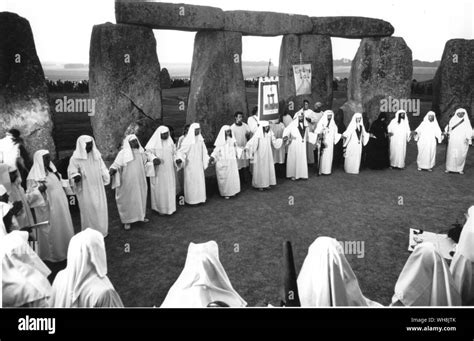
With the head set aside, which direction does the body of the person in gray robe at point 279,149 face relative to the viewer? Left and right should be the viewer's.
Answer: facing the viewer

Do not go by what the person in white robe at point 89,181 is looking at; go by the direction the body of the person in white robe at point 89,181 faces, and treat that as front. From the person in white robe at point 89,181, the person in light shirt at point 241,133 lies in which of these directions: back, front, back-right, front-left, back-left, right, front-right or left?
left

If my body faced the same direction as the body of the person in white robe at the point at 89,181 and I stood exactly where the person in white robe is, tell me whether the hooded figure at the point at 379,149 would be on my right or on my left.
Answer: on my left

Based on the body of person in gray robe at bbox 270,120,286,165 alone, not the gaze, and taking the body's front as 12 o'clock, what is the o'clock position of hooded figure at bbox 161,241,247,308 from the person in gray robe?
The hooded figure is roughly at 12 o'clock from the person in gray robe.

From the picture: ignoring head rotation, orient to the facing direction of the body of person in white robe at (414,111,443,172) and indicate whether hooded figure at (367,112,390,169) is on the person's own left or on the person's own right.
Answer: on the person's own right

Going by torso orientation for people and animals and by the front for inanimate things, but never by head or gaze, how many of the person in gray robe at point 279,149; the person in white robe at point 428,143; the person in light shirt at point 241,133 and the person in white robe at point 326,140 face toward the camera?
4

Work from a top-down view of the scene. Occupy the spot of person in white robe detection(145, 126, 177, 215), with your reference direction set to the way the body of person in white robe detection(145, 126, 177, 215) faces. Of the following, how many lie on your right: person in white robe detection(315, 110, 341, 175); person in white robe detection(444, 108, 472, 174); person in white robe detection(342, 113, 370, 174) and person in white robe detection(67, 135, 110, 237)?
1

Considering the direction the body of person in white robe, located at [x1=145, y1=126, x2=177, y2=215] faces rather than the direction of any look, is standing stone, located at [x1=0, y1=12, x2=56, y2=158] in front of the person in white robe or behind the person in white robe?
behind

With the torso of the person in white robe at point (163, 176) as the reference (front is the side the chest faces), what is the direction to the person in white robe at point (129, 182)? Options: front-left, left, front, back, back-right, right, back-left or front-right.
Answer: right

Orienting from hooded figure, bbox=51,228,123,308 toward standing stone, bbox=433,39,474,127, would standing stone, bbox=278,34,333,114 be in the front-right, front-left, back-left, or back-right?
front-left

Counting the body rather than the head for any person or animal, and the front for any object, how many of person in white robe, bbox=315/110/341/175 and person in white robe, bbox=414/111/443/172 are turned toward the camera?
2

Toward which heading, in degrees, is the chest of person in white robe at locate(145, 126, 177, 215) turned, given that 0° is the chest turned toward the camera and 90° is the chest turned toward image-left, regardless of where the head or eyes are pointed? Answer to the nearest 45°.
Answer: approximately 315°

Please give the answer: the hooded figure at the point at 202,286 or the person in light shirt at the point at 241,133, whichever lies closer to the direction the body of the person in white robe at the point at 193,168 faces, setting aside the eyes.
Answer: the hooded figure

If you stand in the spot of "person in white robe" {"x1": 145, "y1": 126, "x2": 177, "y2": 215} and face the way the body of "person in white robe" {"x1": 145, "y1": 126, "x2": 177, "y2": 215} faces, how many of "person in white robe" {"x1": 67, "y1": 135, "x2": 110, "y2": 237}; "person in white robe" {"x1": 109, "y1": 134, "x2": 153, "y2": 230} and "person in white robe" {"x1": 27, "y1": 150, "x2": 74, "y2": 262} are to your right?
3

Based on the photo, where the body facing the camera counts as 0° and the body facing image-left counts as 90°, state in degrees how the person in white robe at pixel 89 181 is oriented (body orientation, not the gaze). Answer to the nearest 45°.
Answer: approximately 315°

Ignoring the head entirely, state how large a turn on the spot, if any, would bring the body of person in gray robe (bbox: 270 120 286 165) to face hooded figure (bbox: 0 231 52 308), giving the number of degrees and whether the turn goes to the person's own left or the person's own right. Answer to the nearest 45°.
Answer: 0° — they already face them

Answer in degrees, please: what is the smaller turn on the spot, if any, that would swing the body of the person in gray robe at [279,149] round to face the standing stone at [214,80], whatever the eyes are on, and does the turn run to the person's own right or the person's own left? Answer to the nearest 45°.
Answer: approximately 135° to the person's own right

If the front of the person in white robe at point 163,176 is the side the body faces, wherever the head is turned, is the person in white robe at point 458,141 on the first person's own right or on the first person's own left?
on the first person's own left

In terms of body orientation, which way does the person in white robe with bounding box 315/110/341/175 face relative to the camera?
toward the camera

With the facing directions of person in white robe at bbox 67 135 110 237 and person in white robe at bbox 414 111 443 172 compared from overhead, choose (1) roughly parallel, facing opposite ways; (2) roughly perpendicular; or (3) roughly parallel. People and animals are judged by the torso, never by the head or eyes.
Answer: roughly perpendicular
